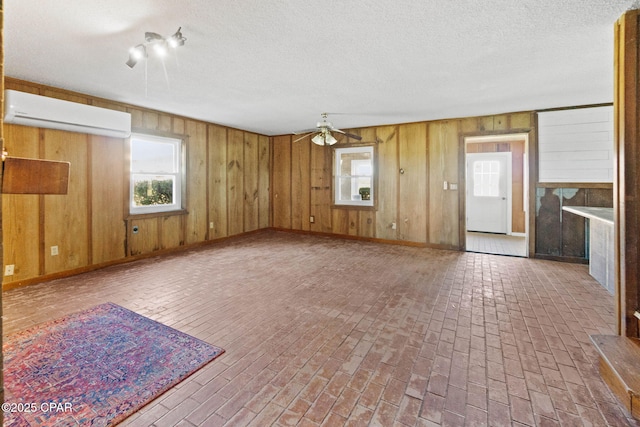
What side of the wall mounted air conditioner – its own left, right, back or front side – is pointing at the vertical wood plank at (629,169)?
front

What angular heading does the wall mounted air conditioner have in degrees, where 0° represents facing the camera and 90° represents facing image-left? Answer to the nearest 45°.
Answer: approximately 315°

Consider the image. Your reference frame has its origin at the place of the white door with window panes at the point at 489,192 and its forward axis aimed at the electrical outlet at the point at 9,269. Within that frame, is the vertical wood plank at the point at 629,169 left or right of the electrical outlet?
left

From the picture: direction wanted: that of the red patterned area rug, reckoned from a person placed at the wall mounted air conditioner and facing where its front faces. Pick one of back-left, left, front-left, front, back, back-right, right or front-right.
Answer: front-right

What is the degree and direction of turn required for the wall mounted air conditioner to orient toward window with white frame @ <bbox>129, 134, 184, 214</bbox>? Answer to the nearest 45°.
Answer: approximately 90° to its left

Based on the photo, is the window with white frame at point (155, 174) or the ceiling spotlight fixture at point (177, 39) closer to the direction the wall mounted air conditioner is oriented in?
the ceiling spotlight fixture

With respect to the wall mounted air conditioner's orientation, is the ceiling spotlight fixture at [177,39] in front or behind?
in front

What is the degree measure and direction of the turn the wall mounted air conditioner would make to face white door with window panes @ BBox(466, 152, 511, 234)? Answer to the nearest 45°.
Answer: approximately 45° to its left
